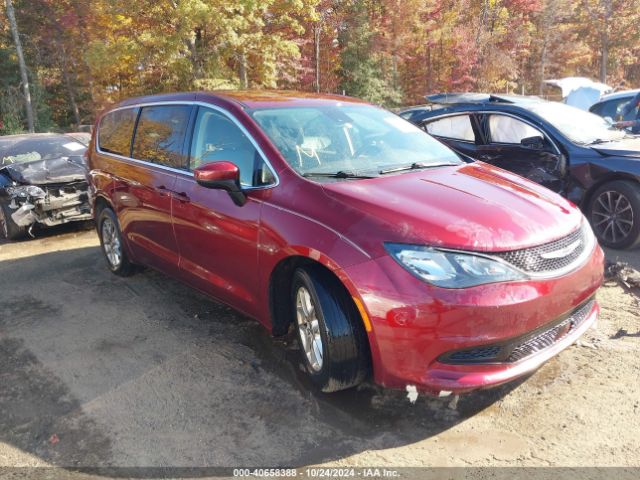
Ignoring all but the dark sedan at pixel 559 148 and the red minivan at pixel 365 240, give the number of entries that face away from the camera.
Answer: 0

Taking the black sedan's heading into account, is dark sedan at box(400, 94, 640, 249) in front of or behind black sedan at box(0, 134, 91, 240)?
in front

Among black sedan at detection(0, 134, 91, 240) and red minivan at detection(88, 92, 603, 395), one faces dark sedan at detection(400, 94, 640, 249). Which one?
the black sedan

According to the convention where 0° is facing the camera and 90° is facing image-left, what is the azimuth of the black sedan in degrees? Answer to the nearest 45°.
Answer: approximately 315°

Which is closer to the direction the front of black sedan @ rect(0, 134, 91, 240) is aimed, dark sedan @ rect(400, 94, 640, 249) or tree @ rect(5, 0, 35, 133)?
the dark sedan
